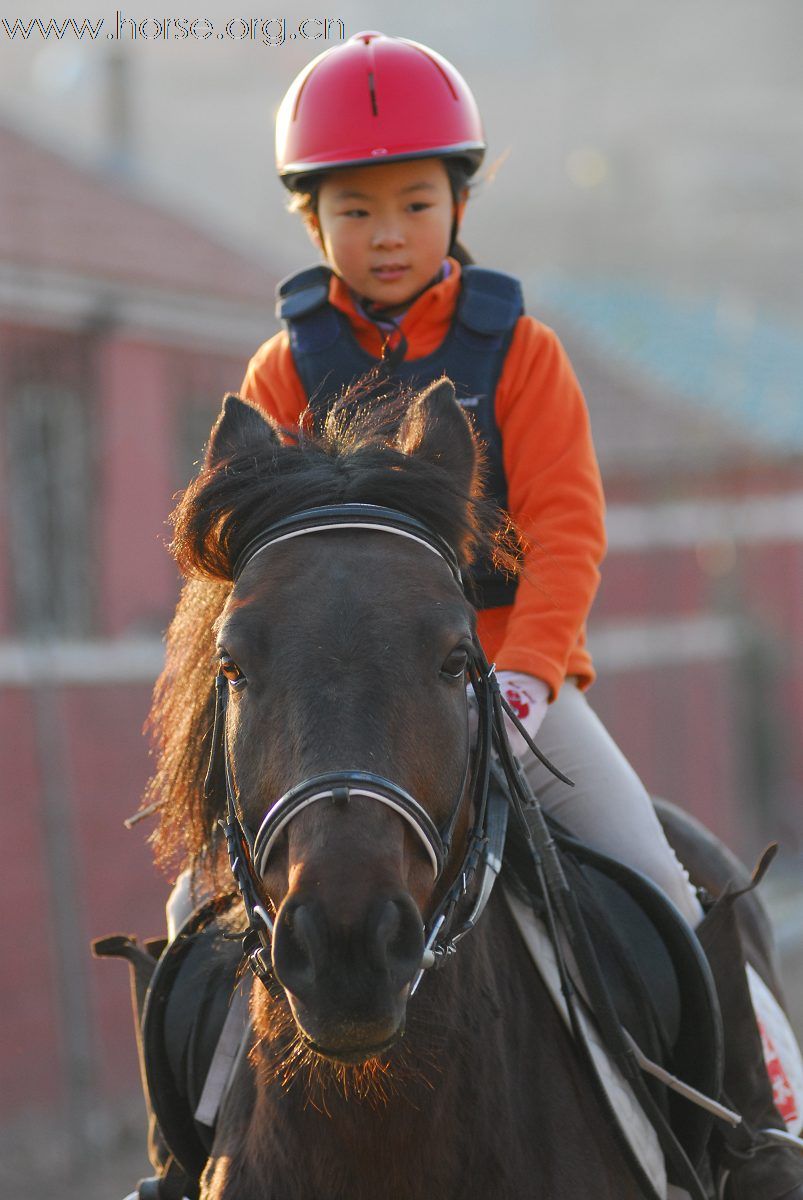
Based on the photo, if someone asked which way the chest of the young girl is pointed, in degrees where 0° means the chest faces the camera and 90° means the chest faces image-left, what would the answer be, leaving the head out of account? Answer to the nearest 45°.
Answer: approximately 0°

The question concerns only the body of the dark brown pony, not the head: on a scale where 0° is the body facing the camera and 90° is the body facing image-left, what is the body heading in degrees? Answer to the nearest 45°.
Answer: approximately 0°

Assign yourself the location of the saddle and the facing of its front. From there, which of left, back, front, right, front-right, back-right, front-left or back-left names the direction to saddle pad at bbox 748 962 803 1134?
back-left
